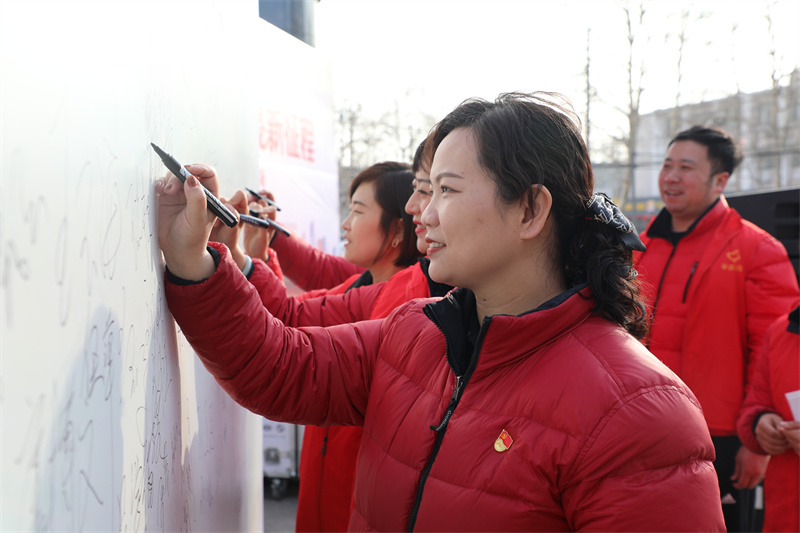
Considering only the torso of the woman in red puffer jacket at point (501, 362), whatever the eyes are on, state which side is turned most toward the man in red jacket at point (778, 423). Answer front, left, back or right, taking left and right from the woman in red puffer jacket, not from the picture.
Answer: back

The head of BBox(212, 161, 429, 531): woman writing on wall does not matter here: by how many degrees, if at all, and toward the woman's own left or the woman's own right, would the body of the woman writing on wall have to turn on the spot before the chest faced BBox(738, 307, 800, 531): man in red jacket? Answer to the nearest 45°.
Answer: approximately 180°

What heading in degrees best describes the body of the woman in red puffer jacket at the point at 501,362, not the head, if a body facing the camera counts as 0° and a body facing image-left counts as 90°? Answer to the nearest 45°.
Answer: approximately 45°

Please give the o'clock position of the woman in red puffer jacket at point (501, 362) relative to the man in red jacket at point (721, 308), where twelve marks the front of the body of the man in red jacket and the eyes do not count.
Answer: The woman in red puffer jacket is roughly at 11 o'clock from the man in red jacket.

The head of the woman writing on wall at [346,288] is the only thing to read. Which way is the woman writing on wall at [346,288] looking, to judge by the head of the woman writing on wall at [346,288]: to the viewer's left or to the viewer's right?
to the viewer's left

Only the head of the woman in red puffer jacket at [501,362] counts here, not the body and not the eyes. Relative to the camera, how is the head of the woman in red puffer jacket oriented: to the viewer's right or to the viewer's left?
to the viewer's left

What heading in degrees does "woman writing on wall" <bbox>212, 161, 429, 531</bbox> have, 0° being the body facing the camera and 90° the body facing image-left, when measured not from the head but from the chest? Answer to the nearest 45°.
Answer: approximately 90°

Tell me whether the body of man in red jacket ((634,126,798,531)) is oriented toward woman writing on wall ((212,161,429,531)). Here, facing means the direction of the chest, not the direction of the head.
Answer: yes
